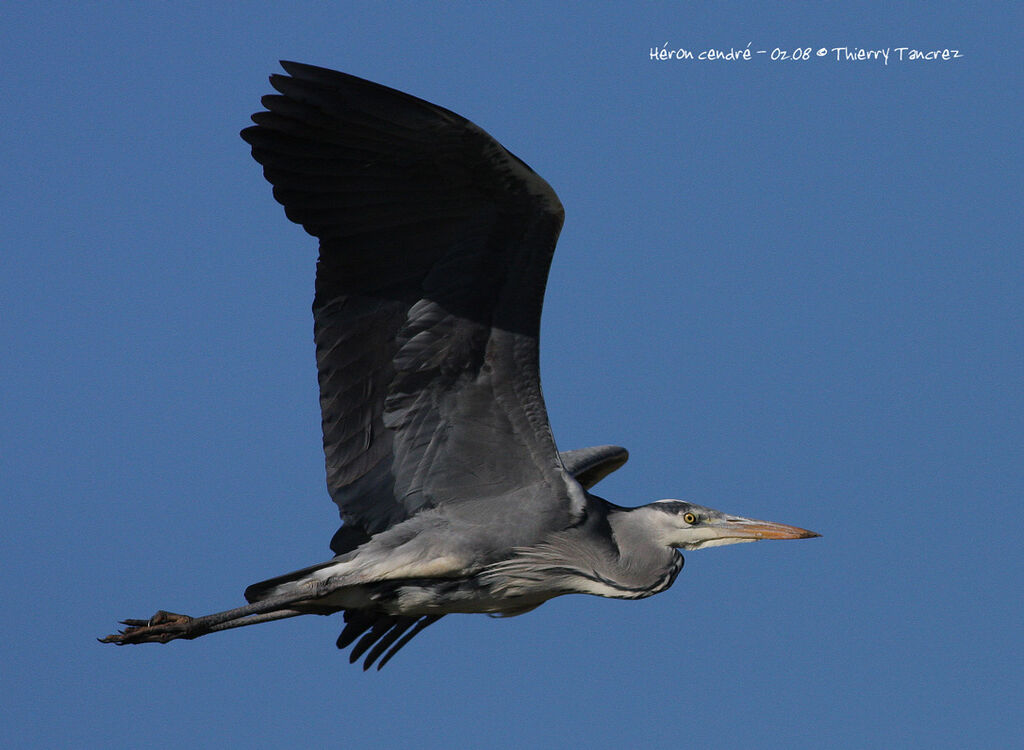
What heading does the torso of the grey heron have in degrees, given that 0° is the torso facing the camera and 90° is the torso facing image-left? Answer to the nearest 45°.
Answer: approximately 270°
